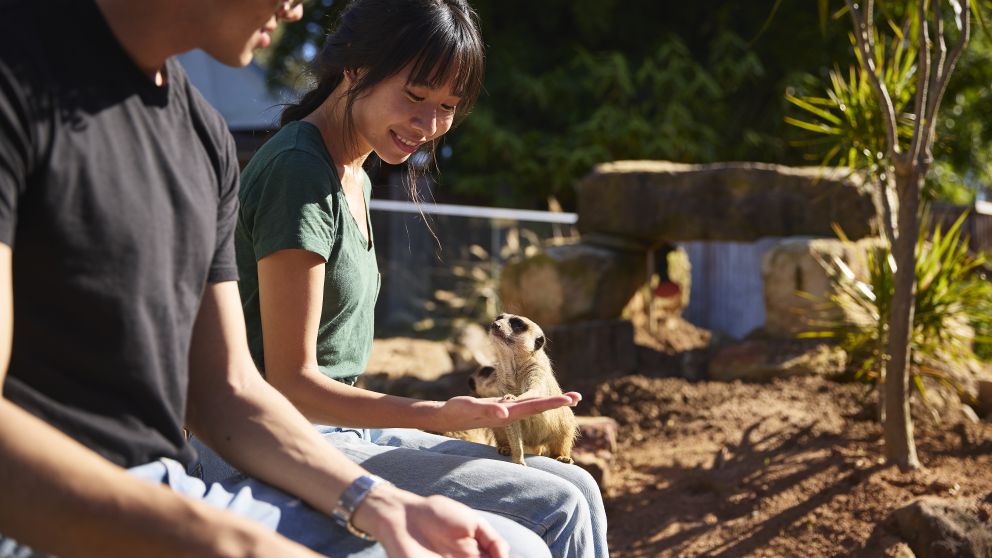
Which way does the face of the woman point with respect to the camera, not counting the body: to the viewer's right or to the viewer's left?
to the viewer's right

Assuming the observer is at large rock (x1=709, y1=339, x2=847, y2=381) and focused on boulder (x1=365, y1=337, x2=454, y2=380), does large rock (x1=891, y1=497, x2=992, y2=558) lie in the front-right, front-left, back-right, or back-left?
back-left

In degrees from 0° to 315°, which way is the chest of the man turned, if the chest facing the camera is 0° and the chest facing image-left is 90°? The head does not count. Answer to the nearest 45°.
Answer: approximately 315°

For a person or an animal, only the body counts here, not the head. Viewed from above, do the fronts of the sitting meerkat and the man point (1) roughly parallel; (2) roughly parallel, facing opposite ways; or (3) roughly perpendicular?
roughly perpendicular

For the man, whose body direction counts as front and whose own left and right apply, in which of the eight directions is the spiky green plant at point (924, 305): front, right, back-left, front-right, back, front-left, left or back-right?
left

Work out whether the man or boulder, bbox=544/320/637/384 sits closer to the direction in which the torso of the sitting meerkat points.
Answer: the man

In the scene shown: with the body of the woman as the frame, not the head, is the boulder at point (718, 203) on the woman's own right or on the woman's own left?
on the woman's own left

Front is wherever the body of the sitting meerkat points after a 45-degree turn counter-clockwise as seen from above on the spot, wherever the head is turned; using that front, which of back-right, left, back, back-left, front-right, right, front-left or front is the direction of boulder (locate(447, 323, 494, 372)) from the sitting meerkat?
back

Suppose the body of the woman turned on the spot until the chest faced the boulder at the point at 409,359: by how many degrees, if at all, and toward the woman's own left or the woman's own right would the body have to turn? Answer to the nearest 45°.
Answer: approximately 90° to the woman's own left

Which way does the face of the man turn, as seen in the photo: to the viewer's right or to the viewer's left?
to the viewer's right

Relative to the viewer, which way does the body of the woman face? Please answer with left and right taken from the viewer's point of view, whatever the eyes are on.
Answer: facing to the right of the viewer
